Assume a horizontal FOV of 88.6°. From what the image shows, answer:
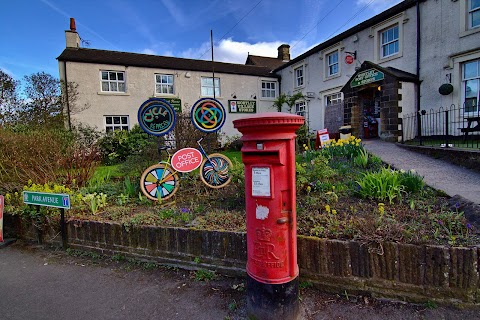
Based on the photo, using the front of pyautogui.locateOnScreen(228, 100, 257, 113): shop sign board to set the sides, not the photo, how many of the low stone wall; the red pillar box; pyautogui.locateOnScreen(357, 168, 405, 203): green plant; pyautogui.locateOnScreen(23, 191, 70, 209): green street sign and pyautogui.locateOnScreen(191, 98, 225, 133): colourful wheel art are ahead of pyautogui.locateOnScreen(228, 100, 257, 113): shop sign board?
5

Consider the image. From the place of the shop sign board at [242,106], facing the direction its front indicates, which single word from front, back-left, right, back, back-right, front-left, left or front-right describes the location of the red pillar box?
front

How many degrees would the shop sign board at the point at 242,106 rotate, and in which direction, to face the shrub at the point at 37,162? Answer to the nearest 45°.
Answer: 0° — it already faces it

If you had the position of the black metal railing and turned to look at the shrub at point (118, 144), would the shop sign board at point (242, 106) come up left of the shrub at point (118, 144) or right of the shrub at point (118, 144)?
right

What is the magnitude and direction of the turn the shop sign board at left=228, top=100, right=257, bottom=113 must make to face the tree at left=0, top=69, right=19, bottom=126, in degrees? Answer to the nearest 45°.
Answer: approximately 45° to its right

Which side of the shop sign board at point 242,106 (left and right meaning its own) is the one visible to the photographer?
front

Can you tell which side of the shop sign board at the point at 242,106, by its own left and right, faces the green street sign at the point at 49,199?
front

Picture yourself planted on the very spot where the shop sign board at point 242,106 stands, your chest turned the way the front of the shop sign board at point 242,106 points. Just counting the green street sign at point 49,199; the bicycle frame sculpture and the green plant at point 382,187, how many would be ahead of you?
3

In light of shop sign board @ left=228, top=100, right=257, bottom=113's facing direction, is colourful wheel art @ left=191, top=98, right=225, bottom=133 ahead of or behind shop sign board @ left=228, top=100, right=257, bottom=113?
ahead

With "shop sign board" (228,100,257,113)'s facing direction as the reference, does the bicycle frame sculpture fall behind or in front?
in front

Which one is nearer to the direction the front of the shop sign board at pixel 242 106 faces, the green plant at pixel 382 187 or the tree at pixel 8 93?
the green plant

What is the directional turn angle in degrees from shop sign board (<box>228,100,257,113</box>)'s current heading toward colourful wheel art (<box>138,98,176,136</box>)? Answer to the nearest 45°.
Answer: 0° — it already faces it

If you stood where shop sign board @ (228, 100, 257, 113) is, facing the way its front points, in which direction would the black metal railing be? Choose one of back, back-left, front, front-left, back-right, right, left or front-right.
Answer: front-left
